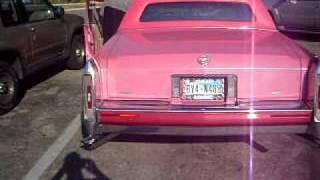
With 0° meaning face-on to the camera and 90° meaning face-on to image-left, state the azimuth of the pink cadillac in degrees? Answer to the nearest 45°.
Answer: approximately 180°

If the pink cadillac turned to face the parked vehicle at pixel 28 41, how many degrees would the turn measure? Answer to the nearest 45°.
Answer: approximately 45° to its left

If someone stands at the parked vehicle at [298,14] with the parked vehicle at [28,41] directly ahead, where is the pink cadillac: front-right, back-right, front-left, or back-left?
front-left

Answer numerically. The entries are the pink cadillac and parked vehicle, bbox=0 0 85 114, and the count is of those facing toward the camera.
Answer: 0

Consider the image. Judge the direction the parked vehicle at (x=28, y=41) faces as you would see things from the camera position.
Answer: facing away from the viewer and to the right of the viewer

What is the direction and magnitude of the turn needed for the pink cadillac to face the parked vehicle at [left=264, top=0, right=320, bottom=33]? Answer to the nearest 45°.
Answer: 0° — it already faces it

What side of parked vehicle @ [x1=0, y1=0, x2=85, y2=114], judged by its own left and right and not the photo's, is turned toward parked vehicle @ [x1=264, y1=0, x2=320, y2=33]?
front

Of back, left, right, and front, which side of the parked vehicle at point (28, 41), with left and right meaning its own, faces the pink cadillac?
right
